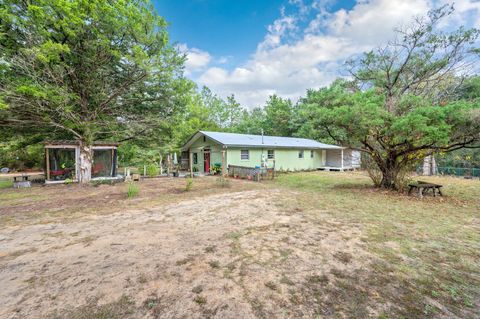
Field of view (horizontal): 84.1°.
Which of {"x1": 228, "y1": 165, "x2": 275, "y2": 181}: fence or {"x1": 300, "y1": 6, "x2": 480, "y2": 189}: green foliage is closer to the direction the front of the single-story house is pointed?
the fence

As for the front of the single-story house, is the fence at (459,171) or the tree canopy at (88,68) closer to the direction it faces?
the tree canopy

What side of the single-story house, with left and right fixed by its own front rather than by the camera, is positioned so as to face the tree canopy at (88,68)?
front

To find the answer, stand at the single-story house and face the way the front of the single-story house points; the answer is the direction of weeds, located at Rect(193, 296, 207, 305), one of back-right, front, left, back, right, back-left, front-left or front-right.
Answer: front-left

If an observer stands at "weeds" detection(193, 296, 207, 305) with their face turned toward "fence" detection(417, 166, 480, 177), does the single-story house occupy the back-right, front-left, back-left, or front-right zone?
front-left

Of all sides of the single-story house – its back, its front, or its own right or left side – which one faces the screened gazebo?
front

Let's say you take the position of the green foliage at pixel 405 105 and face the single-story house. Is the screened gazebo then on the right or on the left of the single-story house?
left

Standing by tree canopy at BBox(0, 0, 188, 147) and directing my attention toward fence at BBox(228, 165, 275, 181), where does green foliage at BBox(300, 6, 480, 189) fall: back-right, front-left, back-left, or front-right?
front-right

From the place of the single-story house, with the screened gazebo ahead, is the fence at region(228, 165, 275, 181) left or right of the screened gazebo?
left

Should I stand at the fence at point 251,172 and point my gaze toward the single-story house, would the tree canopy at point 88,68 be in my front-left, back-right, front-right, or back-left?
back-left

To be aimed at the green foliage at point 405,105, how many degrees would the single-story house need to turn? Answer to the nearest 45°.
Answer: approximately 90° to its left

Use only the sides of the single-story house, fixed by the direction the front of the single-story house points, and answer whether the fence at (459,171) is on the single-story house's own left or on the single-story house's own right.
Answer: on the single-story house's own left
